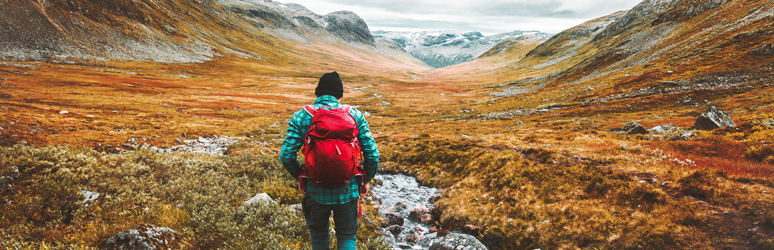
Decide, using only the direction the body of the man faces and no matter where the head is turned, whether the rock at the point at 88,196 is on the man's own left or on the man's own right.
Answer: on the man's own left

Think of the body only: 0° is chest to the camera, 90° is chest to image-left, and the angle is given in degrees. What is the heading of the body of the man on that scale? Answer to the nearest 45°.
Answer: approximately 180°

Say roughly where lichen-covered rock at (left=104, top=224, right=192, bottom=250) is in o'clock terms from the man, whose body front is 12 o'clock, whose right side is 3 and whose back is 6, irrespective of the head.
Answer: The lichen-covered rock is roughly at 9 o'clock from the man.

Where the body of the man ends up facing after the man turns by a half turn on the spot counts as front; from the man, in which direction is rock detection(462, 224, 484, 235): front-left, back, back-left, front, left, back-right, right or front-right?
back-left

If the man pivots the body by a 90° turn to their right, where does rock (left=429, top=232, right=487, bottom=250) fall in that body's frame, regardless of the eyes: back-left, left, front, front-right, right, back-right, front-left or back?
front-left

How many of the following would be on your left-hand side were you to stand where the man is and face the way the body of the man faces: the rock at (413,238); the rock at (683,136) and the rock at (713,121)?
0

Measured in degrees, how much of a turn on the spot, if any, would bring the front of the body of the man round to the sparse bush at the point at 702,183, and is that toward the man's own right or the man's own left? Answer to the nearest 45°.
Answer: approximately 90° to the man's own right

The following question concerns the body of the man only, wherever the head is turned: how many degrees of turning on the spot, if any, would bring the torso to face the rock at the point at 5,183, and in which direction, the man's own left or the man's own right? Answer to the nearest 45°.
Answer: approximately 45° to the man's own left

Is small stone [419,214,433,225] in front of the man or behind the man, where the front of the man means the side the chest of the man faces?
in front

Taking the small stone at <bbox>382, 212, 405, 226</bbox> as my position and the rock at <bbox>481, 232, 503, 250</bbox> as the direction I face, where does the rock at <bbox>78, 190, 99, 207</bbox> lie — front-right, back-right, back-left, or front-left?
back-right

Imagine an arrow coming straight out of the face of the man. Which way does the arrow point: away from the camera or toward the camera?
away from the camera
